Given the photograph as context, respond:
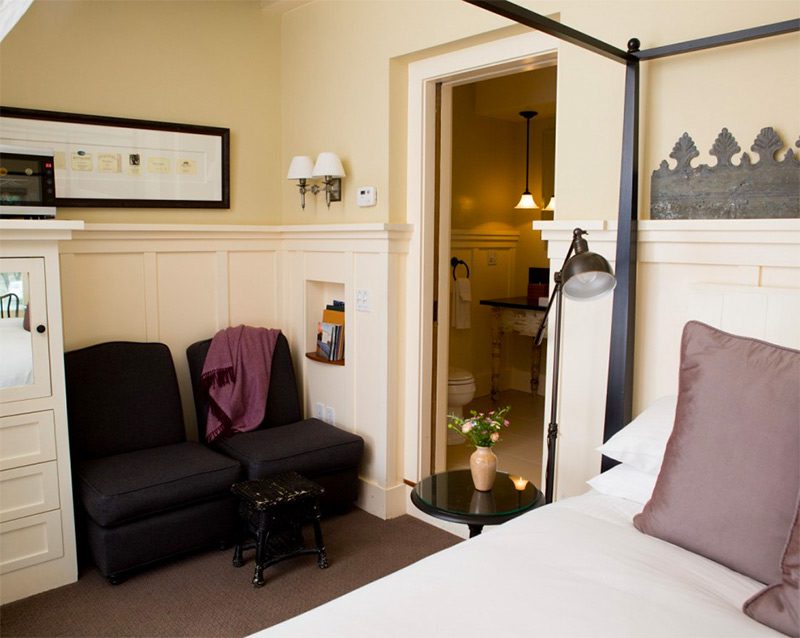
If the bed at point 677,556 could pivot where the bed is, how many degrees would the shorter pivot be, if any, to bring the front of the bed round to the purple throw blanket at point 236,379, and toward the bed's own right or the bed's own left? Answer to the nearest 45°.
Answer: approximately 90° to the bed's own right

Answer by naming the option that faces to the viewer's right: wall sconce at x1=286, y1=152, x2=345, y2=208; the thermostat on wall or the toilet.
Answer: the toilet

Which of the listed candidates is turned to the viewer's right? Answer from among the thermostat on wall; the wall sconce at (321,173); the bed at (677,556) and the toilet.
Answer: the toilet

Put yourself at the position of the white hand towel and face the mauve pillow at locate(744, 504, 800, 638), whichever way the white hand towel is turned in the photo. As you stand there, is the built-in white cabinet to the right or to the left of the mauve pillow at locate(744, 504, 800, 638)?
right

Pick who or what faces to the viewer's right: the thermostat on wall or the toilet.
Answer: the toilet

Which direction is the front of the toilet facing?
to the viewer's right

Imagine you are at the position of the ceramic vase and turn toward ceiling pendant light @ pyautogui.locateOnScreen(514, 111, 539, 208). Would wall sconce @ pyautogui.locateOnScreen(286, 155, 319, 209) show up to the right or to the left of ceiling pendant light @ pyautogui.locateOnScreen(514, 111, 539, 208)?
left

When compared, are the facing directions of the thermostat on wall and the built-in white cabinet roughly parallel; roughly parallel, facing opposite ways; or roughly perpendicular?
roughly perpendicular

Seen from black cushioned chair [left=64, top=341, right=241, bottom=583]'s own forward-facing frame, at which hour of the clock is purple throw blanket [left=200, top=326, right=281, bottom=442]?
The purple throw blanket is roughly at 9 o'clock from the black cushioned chair.

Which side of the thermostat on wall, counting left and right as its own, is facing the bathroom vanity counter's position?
back

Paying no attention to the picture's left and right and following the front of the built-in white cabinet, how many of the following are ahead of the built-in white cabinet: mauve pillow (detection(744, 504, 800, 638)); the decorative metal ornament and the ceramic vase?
3

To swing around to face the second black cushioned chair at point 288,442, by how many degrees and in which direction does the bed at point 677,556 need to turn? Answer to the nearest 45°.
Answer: approximately 90° to its right

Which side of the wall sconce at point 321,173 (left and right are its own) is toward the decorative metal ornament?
left
